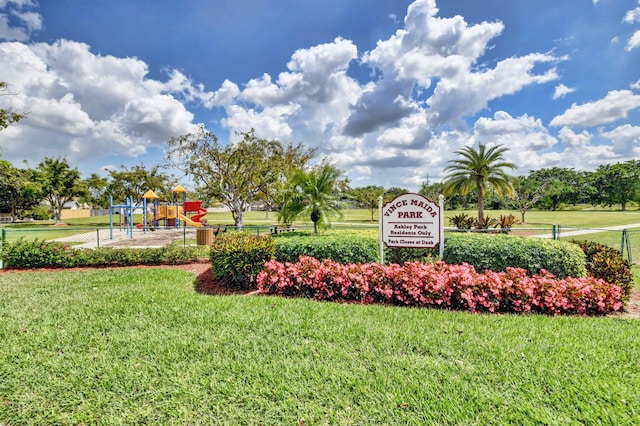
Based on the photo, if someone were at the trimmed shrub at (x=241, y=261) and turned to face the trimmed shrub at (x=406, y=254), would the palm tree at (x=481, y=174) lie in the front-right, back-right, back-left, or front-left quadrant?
front-left

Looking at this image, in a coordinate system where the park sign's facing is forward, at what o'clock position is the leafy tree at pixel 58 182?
The leafy tree is roughly at 4 o'clock from the park sign.

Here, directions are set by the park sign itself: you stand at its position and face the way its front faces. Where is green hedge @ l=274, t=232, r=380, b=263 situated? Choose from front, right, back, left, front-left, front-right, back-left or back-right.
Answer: right

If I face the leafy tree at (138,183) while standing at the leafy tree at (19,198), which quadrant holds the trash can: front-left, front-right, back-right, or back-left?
front-right

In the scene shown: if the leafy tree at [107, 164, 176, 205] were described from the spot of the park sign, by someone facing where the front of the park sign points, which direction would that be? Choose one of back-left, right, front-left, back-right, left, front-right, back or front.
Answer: back-right

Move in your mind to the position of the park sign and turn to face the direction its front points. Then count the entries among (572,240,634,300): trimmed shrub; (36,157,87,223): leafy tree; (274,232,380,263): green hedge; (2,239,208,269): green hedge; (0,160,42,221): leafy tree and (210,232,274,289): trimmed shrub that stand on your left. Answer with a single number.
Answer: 1

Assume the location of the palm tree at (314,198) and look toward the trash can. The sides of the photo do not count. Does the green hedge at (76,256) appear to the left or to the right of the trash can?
left

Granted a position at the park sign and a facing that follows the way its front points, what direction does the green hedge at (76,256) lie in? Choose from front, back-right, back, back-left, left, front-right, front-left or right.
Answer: right

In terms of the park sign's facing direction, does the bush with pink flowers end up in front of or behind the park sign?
in front

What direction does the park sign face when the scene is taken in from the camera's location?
facing the viewer

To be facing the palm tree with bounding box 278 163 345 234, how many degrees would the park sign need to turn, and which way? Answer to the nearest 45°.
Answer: approximately 135° to its right

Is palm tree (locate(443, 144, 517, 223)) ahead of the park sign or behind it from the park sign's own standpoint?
behind

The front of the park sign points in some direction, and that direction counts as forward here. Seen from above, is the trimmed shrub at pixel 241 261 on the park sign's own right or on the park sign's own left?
on the park sign's own right
